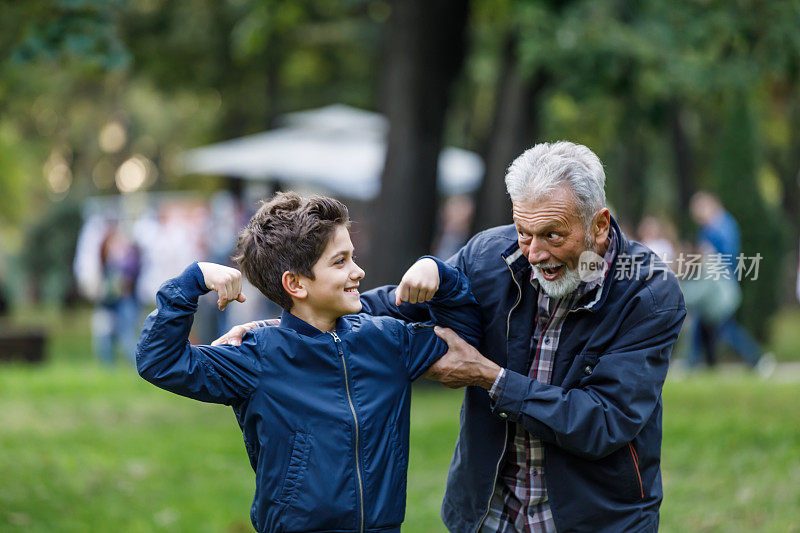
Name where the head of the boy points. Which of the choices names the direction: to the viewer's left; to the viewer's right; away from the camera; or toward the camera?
to the viewer's right

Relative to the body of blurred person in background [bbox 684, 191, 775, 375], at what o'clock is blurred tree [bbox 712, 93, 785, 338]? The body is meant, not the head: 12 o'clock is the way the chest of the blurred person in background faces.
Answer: The blurred tree is roughly at 3 o'clock from the blurred person in background.

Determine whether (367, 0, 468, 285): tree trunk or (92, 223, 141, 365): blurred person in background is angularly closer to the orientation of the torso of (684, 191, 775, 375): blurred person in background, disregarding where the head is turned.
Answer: the blurred person in background

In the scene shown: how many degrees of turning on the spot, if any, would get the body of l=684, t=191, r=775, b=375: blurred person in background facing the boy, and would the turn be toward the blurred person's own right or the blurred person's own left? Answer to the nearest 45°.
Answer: approximately 90° to the blurred person's own left

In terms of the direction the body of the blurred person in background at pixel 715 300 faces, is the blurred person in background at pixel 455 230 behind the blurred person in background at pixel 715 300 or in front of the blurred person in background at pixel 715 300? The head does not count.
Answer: in front

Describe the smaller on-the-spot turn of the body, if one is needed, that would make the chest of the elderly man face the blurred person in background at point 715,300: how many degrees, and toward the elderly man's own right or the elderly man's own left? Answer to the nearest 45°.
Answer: approximately 135° to the elderly man's own right

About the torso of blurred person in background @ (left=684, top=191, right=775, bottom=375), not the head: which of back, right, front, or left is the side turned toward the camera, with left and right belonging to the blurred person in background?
left

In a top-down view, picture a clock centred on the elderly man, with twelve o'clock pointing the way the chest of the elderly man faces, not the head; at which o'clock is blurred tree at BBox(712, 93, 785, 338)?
The blurred tree is roughly at 5 o'clock from the elderly man.

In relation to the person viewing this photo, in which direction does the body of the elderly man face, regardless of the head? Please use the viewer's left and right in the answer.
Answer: facing the viewer and to the left of the viewer

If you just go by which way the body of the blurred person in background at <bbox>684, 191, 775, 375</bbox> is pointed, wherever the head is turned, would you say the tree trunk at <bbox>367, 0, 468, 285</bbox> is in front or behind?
in front

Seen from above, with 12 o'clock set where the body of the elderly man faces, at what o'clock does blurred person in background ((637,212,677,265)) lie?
The blurred person in background is roughly at 5 o'clock from the elderly man.

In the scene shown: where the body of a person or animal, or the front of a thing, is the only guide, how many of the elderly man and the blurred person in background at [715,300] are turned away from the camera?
0
